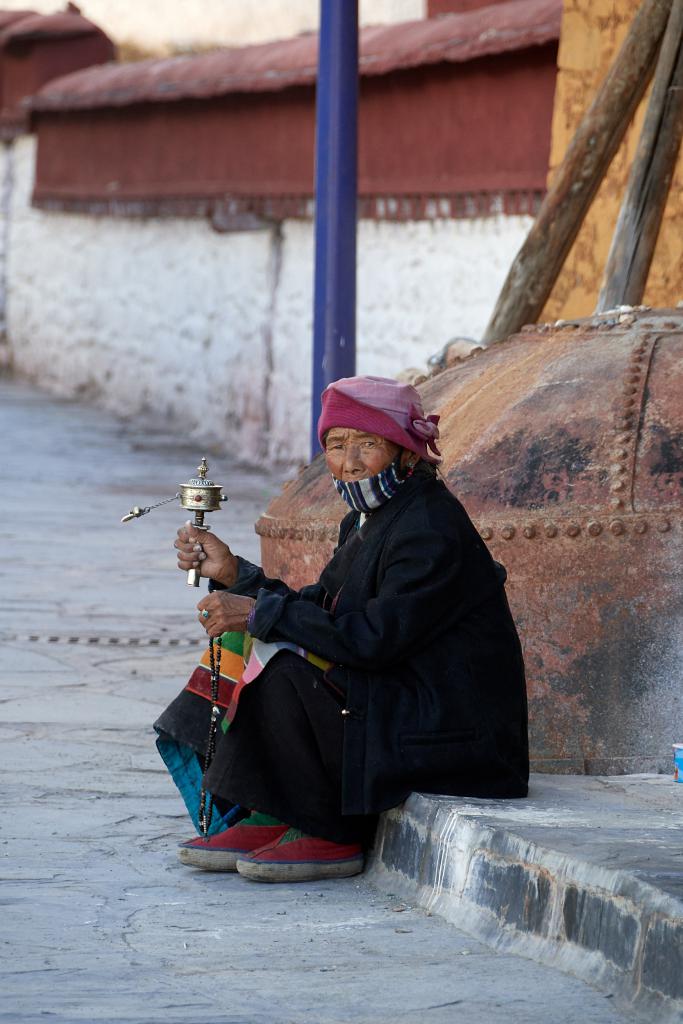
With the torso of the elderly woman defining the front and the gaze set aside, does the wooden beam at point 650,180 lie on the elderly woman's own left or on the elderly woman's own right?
on the elderly woman's own right

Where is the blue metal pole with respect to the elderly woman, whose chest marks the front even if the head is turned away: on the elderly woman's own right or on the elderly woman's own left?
on the elderly woman's own right

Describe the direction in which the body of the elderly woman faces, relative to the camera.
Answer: to the viewer's left
